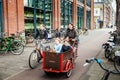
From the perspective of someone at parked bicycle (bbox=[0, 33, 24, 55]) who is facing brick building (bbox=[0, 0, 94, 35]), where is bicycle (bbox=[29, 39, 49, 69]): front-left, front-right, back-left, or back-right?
back-right

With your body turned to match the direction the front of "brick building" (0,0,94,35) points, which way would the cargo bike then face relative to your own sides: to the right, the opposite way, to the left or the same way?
to the right

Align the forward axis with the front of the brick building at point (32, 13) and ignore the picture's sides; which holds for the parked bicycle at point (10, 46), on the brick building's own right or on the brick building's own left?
on the brick building's own right

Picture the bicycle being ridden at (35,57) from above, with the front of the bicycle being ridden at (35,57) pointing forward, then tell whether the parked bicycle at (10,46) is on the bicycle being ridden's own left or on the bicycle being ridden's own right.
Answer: on the bicycle being ridden's own right

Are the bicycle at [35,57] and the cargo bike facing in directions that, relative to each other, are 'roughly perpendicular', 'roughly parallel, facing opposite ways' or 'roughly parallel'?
roughly parallel

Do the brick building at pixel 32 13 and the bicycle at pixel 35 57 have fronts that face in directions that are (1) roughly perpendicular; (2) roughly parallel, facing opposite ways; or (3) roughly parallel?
roughly perpendicular

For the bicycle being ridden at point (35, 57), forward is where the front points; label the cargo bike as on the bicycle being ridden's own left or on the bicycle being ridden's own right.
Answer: on the bicycle being ridden's own left

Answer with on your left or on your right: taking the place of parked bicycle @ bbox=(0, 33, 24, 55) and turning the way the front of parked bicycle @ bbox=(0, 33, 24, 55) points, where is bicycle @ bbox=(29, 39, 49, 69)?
on your left

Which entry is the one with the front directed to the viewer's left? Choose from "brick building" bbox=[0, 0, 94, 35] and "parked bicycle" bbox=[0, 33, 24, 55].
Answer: the parked bicycle

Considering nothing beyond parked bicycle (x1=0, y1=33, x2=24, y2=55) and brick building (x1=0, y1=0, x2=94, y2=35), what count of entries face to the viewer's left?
1

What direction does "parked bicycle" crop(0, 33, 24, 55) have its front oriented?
to the viewer's left

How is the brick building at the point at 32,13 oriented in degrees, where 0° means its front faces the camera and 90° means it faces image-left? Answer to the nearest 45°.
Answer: approximately 315°

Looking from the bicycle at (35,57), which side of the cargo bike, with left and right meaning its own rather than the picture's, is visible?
right

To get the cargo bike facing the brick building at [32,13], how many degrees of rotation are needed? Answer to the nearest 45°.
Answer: approximately 135° to its right

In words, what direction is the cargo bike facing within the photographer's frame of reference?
facing the viewer and to the left of the viewer
